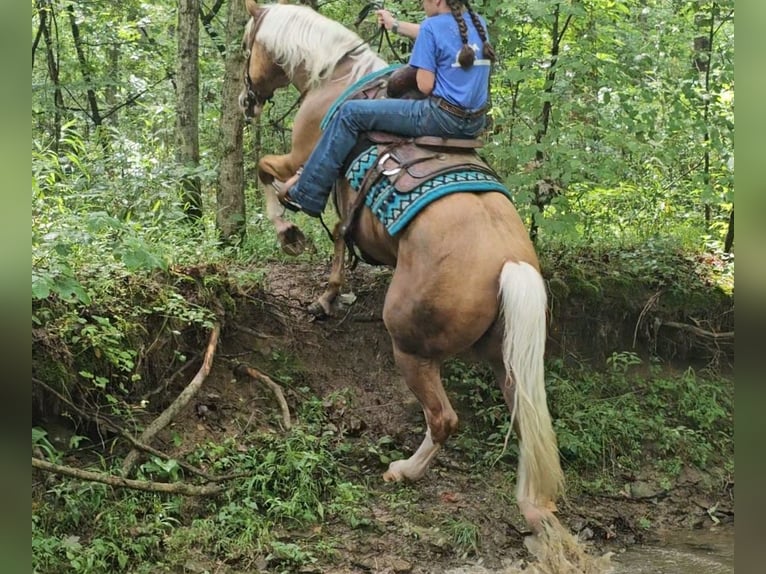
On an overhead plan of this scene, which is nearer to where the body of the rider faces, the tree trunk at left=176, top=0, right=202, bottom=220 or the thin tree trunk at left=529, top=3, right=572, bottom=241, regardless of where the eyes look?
the tree trunk

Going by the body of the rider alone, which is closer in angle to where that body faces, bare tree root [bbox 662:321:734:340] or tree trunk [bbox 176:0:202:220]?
the tree trunk

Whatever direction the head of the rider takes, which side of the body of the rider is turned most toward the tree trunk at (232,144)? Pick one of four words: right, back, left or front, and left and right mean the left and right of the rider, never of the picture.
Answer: front

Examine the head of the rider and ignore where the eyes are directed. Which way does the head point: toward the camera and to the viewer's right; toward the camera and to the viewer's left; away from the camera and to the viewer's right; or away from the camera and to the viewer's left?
away from the camera and to the viewer's left

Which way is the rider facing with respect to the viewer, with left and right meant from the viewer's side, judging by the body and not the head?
facing away from the viewer and to the left of the viewer

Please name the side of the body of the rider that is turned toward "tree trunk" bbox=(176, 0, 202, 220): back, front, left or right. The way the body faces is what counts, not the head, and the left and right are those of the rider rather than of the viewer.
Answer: front

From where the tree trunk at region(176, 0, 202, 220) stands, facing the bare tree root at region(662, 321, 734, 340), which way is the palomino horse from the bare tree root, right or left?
right

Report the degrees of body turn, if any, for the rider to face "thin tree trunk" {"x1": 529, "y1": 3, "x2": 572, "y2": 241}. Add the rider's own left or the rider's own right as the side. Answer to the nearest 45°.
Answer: approximately 90° to the rider's own right

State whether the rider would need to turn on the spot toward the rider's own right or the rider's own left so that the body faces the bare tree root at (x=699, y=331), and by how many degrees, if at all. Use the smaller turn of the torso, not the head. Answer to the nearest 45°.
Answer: approximately 90° to the rider's own right
